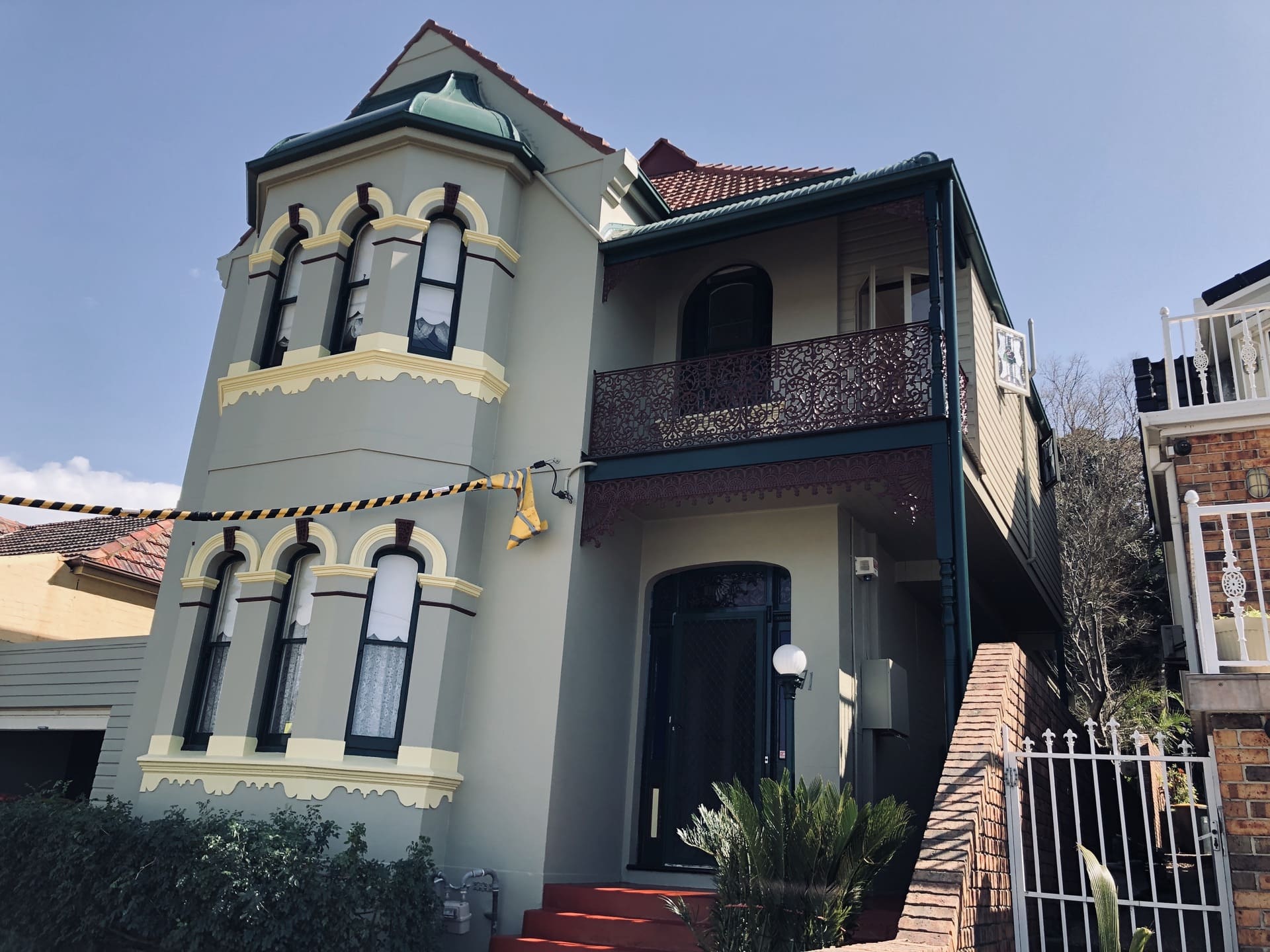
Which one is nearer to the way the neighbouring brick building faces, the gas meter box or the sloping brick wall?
the sloping brick wall

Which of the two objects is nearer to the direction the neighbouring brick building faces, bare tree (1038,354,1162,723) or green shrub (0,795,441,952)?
the green shrub

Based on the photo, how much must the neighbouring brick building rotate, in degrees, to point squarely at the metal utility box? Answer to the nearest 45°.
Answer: approximately 90° to its right

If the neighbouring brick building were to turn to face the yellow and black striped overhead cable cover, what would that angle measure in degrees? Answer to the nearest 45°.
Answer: approximately 90° to its right

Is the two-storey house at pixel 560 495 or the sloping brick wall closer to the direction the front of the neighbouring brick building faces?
the sloping brick wall

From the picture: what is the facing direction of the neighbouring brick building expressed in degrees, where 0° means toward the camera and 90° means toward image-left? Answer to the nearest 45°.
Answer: approximately 0°

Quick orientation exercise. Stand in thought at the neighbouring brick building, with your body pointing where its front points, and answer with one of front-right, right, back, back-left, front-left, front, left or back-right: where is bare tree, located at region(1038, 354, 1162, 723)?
back

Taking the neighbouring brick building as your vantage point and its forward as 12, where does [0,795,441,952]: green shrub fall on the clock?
The green shrub is roughly at 2 o'clock from the neighbouring brick building.

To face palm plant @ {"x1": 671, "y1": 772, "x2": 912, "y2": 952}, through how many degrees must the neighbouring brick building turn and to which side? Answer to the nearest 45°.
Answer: approximately 45° to its right

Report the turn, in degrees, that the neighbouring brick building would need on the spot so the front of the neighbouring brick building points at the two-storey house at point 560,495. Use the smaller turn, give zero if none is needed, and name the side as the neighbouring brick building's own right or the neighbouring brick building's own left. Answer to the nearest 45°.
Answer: approximately 90° to the neighbouring brick building's own right
